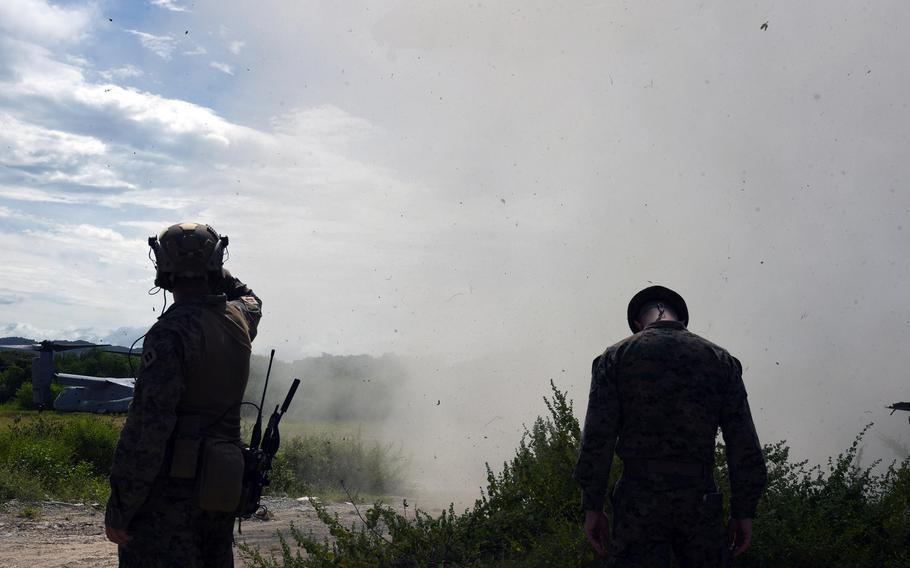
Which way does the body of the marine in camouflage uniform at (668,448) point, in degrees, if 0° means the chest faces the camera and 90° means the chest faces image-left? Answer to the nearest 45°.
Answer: approximately 180°

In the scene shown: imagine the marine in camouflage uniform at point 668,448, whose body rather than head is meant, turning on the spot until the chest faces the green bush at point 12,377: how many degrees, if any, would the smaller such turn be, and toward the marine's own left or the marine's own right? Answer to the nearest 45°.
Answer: approximately 45° to the marine's own left

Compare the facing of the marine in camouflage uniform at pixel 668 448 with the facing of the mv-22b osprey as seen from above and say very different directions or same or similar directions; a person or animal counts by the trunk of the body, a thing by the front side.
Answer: very different directions

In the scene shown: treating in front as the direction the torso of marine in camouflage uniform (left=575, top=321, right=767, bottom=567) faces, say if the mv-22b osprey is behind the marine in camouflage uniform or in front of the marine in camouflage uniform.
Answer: in front

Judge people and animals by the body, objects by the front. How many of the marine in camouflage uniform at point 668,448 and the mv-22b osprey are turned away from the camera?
1

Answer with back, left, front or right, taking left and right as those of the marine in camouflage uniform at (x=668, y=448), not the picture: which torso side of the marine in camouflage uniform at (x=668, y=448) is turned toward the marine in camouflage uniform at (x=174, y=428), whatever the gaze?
left

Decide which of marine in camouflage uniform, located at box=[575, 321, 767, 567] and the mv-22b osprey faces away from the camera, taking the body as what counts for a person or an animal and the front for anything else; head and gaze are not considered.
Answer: the marine in camouflage uniform
